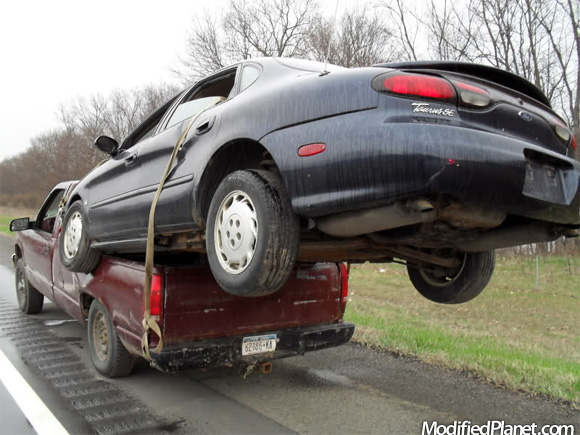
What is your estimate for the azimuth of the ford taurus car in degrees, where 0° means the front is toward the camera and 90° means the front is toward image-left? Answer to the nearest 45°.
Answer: approximately 135°

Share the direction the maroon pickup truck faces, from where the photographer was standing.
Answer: facing away from the viewer and to the left of the viewer
